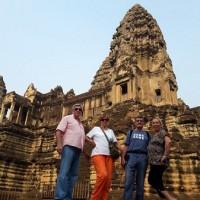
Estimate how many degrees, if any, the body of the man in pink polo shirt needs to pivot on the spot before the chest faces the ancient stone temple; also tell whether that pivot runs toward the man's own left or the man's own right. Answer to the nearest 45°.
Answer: approximately 135° to the man's own left

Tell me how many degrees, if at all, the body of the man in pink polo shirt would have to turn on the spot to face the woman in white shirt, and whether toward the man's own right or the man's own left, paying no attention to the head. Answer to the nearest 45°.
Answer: approximately 45° to the man's own left

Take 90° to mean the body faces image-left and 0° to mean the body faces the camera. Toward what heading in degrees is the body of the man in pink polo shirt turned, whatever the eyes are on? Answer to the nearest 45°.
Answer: approximately 315°

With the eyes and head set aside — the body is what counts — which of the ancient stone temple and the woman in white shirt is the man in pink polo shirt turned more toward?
the woman in white shirt
